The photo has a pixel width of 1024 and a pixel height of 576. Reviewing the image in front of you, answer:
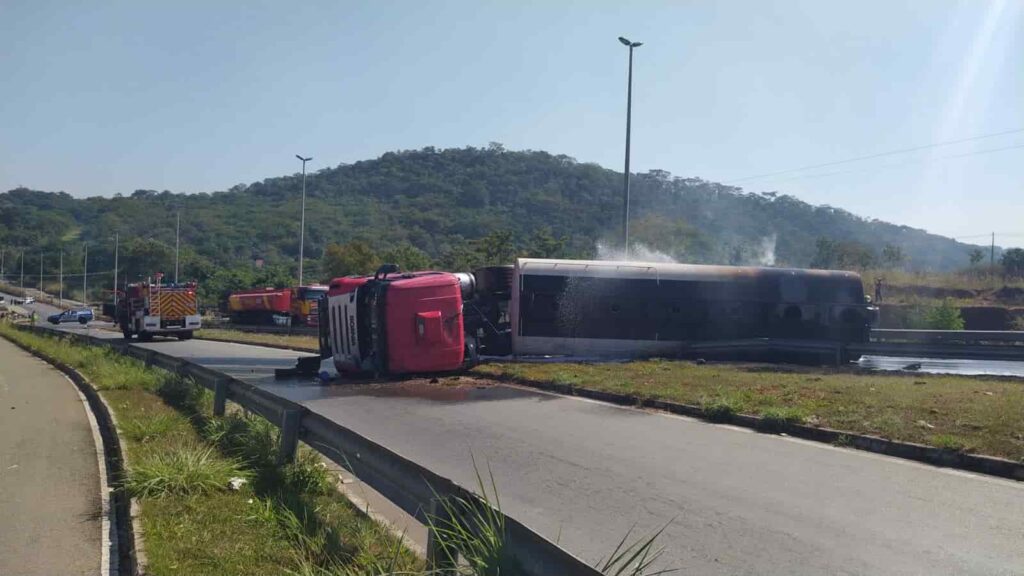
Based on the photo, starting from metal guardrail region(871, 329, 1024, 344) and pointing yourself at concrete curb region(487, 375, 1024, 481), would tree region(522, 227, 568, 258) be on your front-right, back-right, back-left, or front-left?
back-right

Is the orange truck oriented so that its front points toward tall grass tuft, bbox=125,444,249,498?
no

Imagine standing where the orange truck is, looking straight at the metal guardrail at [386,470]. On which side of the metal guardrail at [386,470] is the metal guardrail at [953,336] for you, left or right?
left

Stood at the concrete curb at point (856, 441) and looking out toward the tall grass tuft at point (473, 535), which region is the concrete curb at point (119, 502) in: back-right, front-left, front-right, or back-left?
front-right

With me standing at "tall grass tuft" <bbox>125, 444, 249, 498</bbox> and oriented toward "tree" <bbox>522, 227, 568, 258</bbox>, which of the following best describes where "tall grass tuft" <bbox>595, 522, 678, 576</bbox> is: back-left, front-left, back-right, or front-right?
back-right
